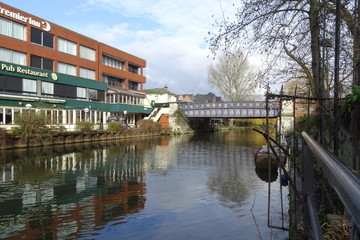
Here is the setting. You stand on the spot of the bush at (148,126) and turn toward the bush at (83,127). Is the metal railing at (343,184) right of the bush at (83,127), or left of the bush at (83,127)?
left

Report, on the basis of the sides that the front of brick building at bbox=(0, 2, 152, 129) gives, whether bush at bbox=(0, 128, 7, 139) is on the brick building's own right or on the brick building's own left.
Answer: on the brick building's own right

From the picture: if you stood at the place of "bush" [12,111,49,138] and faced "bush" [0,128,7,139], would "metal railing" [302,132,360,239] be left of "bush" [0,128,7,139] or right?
left

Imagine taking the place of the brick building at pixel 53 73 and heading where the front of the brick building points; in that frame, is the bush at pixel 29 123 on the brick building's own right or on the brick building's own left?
on the brick building's own right

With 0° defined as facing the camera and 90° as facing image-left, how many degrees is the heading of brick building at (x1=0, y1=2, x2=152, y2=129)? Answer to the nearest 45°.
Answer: approximately 315°

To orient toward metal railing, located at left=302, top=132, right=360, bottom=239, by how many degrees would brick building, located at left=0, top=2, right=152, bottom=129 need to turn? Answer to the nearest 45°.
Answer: approximately 45° to its right
